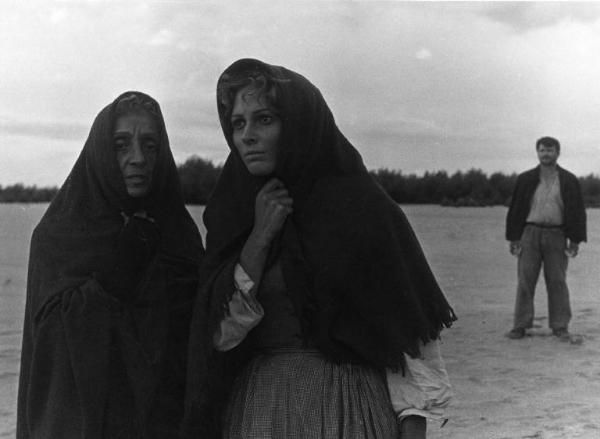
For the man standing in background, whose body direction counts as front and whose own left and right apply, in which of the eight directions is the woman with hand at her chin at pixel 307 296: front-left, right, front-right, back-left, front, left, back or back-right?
front

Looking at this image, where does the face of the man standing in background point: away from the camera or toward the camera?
toward the camera

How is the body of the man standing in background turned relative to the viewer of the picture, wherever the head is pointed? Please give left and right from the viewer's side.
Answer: facing the viewer

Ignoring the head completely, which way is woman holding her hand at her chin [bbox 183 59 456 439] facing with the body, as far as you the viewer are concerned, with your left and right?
facing the viewer and to the left of the viewer

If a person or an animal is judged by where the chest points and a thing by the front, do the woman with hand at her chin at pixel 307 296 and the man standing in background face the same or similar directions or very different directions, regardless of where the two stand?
same or similar directions

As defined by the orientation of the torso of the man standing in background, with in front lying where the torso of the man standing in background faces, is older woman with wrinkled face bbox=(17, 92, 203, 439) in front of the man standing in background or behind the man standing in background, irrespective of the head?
in front

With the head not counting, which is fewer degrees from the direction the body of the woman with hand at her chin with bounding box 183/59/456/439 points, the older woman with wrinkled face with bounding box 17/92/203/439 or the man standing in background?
the older woman with wrinkled face

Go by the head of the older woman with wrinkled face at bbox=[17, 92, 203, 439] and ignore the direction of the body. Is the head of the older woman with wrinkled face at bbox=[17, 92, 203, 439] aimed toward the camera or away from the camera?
toward the camera

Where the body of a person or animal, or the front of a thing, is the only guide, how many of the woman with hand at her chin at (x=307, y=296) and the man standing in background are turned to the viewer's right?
0

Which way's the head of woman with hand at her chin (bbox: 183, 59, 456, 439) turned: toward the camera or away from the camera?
toward the camera

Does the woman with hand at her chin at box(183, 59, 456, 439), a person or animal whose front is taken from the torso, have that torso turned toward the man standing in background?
no
